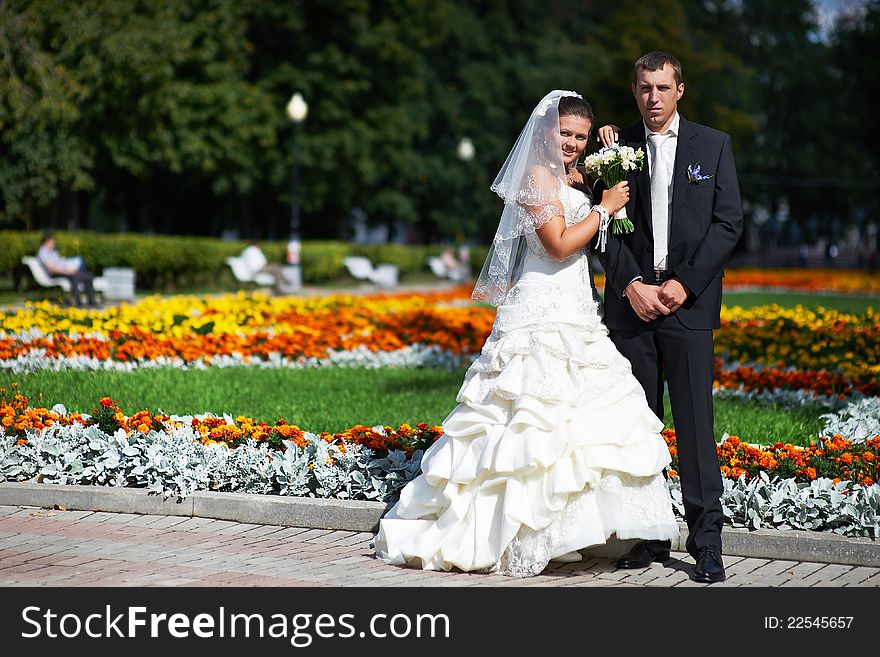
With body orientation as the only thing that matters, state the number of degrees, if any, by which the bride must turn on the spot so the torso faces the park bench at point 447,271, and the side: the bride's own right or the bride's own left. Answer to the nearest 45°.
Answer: approximately 90° to the bride's own left

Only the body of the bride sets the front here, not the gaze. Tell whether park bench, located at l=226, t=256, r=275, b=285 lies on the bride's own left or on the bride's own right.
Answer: on the bride's own left

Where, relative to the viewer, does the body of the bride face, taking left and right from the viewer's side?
facing to the right of the viewer

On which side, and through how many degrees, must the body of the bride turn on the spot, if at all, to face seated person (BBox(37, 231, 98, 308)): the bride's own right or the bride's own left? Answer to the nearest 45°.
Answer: approximately 135° to the bride's own left
